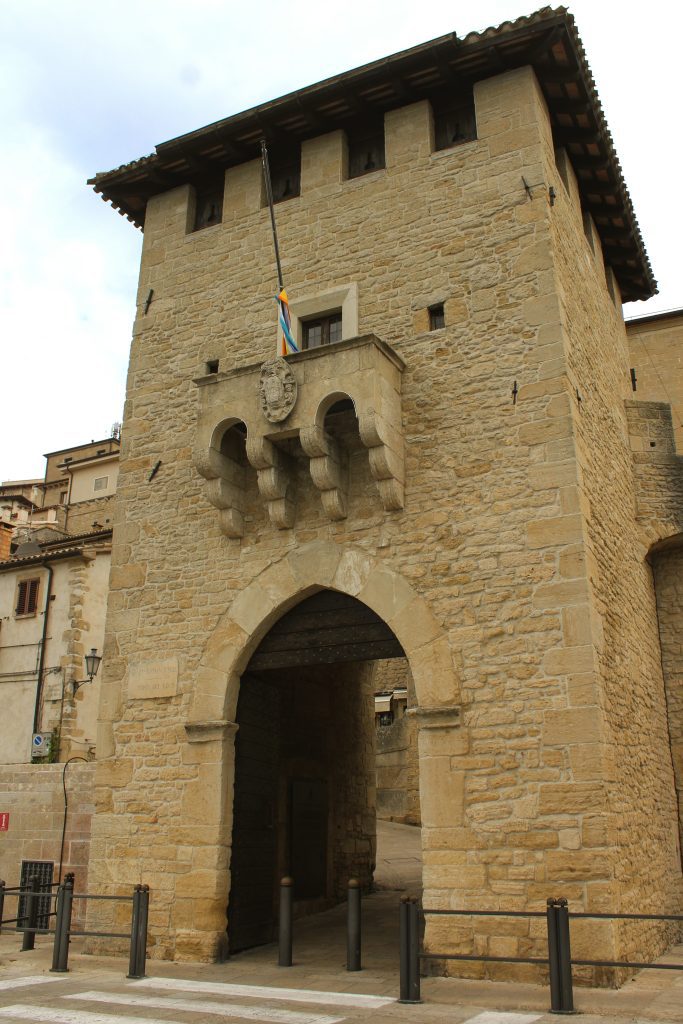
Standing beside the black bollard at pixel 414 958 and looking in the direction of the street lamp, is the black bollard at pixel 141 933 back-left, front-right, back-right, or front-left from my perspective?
front-left

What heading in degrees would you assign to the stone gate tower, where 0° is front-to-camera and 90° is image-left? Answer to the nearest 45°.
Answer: approximately 45°

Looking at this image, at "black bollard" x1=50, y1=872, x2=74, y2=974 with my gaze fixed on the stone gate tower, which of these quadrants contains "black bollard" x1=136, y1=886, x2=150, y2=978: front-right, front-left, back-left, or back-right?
front-right

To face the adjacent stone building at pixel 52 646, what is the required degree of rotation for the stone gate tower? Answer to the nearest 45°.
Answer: approximately 90° to its right

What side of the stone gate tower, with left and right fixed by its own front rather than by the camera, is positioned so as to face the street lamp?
right

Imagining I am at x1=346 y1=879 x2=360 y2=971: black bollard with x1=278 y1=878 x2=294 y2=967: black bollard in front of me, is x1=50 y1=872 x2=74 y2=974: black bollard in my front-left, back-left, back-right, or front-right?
front-left
